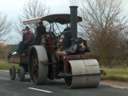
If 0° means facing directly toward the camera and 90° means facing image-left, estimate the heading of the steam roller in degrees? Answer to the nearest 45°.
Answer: approximately 315°
